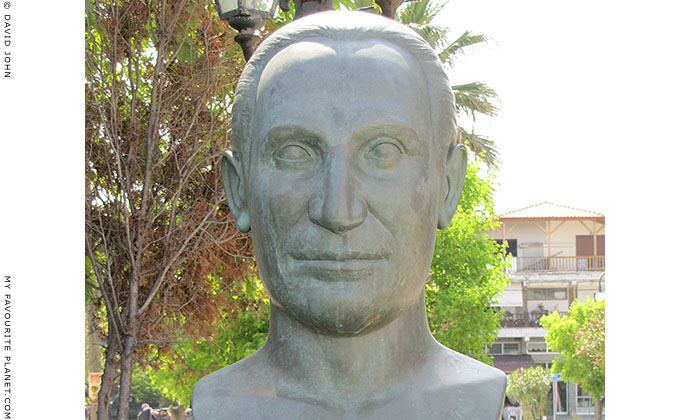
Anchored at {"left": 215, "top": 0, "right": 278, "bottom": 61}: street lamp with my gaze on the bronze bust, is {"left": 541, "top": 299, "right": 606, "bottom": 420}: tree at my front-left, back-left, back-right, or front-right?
back-left

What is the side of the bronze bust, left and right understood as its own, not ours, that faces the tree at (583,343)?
back

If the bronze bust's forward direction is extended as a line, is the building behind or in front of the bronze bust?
behind

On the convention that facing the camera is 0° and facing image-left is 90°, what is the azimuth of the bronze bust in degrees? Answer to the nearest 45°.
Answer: approximately 0°

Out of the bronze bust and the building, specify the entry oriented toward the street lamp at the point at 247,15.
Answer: the building

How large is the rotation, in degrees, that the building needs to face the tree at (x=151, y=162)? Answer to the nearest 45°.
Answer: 0° — it already faces it

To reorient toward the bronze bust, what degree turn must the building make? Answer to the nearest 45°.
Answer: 0° — it already faces it

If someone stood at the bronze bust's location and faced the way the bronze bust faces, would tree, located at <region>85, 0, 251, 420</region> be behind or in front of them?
behind

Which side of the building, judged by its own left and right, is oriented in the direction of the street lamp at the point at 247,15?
front
